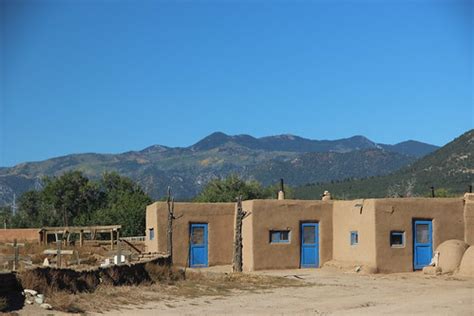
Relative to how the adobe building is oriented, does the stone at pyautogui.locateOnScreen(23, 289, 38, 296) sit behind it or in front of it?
in front

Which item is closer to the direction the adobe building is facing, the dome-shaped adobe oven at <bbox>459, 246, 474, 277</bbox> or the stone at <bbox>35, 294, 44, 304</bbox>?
the stone

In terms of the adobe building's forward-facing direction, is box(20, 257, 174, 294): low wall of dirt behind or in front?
in front

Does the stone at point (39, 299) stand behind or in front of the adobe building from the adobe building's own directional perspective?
in front

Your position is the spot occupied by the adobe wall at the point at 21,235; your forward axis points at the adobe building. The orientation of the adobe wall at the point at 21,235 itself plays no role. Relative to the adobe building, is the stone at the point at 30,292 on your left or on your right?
right

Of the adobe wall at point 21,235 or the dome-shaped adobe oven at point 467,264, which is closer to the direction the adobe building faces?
the dome-shaped adobe oven

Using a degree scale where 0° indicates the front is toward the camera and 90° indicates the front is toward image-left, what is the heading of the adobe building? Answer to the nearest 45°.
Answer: approximately 0°

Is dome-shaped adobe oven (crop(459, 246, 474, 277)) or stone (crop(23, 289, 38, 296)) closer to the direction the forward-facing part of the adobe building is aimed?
the stone
